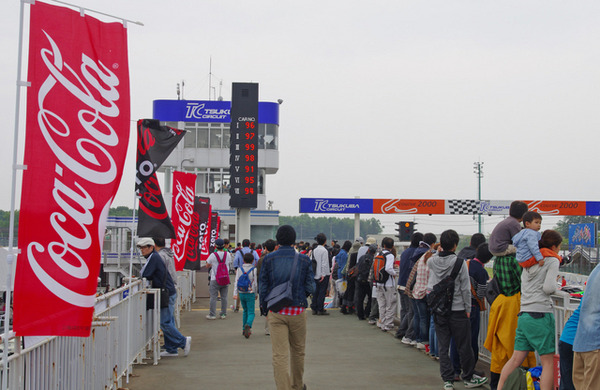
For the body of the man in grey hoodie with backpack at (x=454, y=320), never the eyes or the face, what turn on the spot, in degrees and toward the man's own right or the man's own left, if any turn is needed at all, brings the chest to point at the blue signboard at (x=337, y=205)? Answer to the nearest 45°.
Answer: approximately 45° to the man's own left

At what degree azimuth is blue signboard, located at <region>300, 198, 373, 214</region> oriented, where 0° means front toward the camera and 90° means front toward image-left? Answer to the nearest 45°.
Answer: approximately 0°

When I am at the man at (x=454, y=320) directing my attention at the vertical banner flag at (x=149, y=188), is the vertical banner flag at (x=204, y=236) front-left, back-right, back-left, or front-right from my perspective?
front-right

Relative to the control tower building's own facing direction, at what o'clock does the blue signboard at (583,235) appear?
The blue signboard is roughly at 11 o'clock from the control tower building.

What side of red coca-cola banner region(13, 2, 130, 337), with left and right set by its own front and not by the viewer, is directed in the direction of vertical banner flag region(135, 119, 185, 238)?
back

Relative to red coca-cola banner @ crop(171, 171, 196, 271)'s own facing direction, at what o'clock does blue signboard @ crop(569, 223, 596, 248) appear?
The blue signboard is roughly at 8 o'clock from the red coca-cola banner.

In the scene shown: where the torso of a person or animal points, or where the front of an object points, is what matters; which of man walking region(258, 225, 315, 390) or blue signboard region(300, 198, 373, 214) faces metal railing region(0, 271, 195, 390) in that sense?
the blue signboard

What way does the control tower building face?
toward the camera

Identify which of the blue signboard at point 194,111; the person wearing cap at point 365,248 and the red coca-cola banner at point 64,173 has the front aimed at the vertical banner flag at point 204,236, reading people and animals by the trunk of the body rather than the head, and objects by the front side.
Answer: the blue signboard

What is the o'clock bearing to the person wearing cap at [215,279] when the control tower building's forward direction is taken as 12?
The person wearing cap is roughly at 12 o'clock from the control tower building.

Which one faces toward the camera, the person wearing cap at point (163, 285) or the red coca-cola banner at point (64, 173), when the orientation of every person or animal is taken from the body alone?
the red coca-cola banner

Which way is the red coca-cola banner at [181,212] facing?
toward the camera

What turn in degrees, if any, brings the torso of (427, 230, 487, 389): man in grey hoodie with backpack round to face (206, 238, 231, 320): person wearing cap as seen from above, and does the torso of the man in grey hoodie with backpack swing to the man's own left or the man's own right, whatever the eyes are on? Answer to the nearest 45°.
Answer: approximately 90° to the man's own left

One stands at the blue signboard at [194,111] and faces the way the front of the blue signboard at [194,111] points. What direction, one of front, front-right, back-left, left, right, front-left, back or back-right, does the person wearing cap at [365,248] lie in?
front

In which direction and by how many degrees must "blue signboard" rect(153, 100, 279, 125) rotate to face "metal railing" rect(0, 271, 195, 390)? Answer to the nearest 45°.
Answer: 0° — it already faces it

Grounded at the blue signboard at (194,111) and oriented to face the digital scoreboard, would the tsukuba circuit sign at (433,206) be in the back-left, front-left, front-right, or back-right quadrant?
front-left

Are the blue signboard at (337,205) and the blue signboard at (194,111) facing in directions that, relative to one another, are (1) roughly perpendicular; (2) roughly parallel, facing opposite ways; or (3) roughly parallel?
roughly parallel
